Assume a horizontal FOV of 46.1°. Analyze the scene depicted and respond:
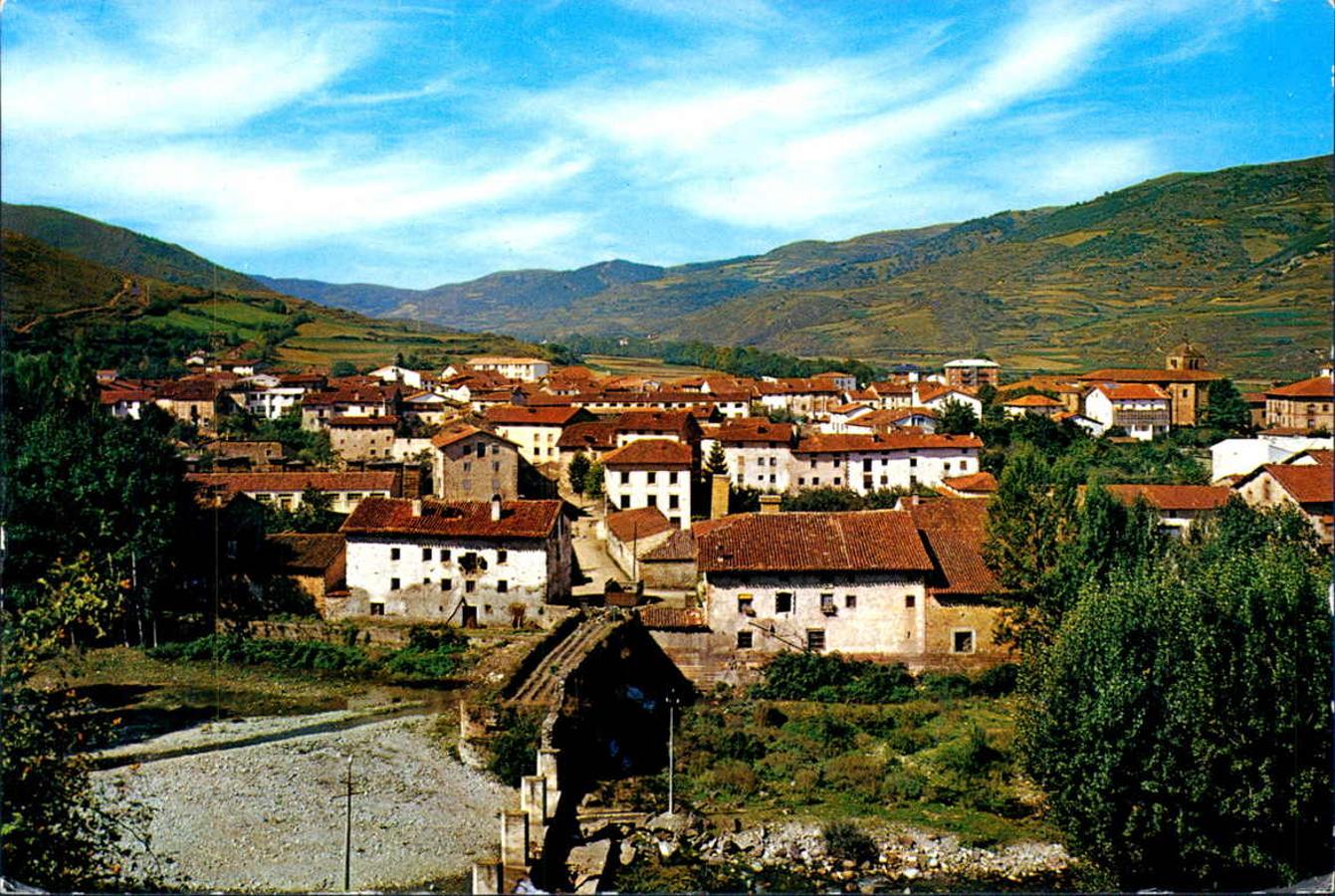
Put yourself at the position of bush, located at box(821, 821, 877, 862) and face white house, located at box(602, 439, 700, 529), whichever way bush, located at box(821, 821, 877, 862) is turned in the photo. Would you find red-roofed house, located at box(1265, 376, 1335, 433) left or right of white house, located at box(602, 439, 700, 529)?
right

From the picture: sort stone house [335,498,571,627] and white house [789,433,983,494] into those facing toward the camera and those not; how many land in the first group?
2

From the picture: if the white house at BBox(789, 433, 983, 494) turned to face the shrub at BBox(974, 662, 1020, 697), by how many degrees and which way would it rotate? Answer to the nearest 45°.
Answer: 0° — it already faces it

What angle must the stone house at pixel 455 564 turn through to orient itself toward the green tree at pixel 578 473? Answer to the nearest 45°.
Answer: approximately 180°

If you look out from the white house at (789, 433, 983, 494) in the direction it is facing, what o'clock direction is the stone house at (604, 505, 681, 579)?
the stone house at (604, 505, 681, 579) is roughly at 1 o'clock from the white house at (789, 433, 983, 494).

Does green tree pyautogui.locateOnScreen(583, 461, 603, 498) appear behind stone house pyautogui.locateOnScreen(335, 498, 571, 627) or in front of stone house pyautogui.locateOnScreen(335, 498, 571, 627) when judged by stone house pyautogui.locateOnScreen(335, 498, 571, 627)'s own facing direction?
behind

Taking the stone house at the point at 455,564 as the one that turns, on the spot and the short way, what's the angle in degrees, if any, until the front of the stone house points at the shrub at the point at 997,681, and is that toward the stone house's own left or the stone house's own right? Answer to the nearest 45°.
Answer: approximately 45° to the stone house's own left

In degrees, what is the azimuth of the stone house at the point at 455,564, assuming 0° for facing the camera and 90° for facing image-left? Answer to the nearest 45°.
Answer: approximately 0°

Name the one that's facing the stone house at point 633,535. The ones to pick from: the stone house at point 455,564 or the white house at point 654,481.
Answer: the white house
